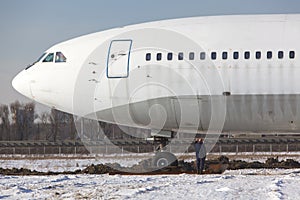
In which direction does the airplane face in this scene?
to the viewer's left
